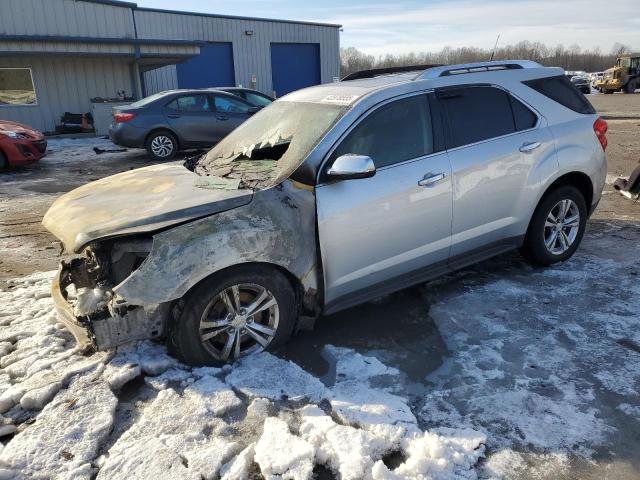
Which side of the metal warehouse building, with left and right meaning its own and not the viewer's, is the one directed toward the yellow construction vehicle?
left

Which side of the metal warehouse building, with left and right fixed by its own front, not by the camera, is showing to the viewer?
front

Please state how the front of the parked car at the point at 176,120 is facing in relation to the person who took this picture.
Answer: facing to the right of the viewer

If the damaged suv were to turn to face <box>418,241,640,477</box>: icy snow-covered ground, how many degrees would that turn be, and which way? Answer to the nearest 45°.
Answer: approximately 135° to its left

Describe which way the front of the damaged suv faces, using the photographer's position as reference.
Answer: facing the viewer and to the left of the viewer

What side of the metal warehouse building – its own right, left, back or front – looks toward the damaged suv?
front

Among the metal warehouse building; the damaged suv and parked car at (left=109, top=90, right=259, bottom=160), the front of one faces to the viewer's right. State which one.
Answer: the parked car

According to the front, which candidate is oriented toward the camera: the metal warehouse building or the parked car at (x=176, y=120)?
the metal warehouse building

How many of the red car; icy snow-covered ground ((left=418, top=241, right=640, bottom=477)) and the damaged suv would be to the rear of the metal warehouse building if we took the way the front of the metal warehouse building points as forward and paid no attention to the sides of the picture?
0

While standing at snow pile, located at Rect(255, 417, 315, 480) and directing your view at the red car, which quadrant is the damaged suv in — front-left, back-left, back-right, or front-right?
front-right

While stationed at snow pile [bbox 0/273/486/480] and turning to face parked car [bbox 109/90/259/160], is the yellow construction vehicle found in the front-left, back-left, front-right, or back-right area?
front-right

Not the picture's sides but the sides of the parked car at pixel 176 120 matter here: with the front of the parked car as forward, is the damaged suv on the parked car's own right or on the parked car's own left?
on the parked car's own right

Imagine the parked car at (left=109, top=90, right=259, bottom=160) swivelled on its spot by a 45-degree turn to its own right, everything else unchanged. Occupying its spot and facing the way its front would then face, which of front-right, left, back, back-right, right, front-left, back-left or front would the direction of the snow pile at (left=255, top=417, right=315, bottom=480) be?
front-right

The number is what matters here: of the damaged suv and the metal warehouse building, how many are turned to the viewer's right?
0

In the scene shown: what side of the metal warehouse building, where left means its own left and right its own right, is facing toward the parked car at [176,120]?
front

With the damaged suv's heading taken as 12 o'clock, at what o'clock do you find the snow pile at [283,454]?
The snow pile is roughly at 11 o'clock from the damaged suv.

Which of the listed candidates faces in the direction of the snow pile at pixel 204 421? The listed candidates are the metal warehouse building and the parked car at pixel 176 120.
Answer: the metal warehouse building

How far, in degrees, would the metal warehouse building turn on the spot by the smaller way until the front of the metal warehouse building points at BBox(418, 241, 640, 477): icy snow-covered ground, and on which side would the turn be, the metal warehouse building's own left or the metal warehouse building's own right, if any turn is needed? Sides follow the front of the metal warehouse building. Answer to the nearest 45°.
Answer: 0° — it already faces it
